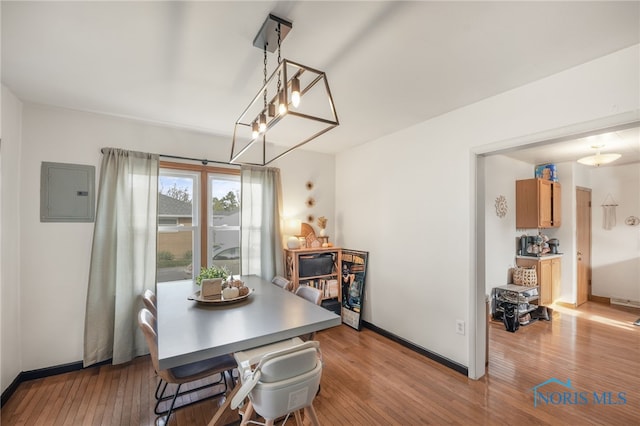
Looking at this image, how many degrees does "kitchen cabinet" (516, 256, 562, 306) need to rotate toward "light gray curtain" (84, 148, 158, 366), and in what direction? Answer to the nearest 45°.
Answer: approximately 90° to its right

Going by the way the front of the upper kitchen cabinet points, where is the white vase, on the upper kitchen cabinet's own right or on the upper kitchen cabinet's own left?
on the upper kitchen cabinet's own right

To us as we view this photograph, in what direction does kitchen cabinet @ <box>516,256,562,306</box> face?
facing the viewer and to the right of the viewer

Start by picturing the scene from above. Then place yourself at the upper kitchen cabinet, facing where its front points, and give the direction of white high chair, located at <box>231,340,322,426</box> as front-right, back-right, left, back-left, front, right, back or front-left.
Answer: front-right

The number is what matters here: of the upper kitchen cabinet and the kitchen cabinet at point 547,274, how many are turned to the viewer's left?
0

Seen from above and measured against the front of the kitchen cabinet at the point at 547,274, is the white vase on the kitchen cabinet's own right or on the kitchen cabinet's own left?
on the kitchen cabinet's own right

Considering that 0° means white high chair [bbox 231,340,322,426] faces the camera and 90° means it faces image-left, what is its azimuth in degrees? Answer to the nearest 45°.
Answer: approximately 135°

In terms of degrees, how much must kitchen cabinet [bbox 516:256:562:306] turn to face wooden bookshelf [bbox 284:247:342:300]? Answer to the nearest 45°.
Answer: approximately 90° to its right

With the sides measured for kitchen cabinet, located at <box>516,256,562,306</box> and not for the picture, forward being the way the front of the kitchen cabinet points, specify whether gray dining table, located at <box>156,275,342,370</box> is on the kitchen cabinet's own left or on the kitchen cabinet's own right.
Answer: on the kitchen cabinet's own right

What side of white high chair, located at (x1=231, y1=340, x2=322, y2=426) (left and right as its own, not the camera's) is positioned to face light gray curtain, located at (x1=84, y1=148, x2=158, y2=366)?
front

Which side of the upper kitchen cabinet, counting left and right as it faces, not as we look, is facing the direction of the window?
right

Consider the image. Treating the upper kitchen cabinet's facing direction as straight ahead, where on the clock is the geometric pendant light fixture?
The geometric pendant light fixture is roughly at 2 o'clock from the upper kitchen cabinet.
